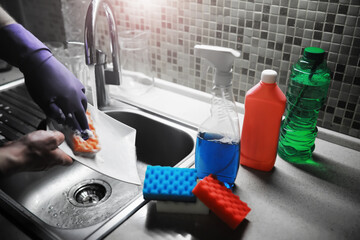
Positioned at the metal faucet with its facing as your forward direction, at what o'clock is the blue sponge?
The blue sponge is roughly at 10 o'clock from the metal faucet.

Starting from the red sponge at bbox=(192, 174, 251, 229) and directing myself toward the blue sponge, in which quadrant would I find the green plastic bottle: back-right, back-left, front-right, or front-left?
back-right

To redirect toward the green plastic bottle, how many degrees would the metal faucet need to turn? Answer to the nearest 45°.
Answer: approximately 90° to its left

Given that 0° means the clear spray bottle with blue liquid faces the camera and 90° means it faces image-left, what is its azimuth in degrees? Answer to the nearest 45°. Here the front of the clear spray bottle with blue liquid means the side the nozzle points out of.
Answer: approximately 90°

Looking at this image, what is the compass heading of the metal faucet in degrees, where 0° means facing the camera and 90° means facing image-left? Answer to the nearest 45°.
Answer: approximately 45°

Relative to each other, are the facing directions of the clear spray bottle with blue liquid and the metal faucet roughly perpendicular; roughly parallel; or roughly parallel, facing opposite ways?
roughly perpendicular
